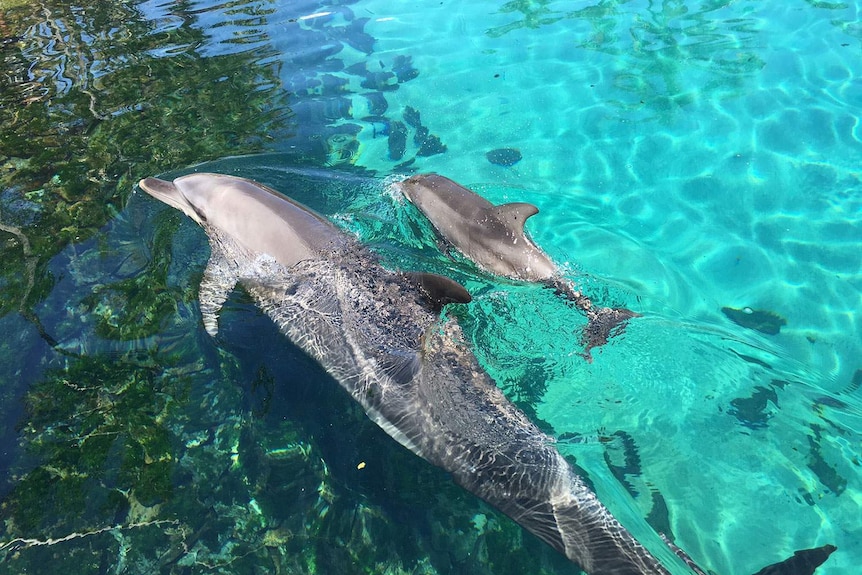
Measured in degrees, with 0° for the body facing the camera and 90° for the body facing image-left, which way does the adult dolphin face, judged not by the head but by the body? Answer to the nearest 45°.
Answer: approximately 135°
